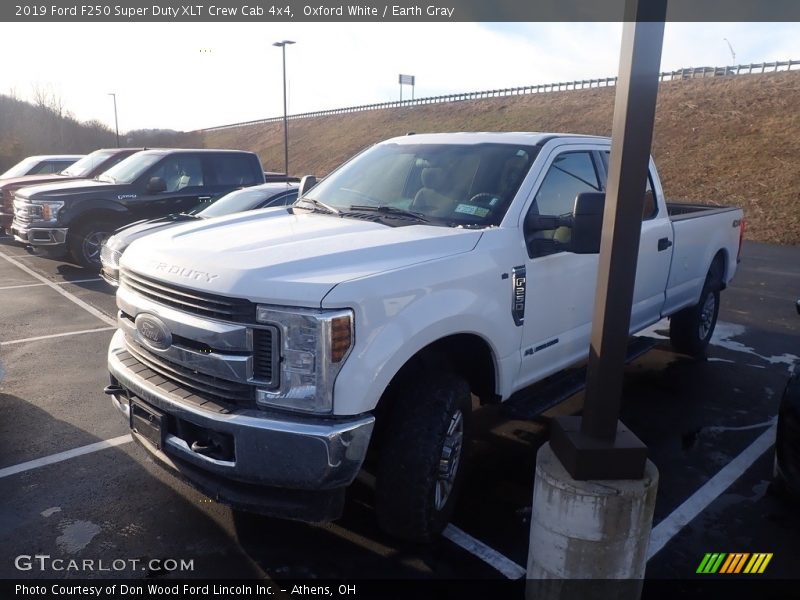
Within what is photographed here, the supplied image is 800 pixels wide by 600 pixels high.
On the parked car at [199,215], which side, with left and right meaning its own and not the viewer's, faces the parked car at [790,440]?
left

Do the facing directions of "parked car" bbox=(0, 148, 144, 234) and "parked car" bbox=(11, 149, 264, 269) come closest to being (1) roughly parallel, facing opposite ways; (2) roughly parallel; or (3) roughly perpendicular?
roughly parallel

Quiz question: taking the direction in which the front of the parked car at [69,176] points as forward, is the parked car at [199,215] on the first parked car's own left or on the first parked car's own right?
on the first parked car's own left

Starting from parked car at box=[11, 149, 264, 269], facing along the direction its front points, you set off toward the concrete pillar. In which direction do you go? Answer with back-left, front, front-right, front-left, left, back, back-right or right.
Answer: front-left

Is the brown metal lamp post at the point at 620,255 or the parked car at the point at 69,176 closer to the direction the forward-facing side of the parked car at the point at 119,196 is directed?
the brown metal lamp post

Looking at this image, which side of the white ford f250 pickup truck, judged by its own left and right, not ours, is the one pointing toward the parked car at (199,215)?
right

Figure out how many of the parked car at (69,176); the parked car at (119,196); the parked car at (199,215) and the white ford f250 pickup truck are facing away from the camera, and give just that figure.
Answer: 0

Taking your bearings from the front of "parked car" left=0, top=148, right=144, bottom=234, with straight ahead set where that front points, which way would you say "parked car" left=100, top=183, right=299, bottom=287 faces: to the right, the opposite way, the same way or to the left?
the same way

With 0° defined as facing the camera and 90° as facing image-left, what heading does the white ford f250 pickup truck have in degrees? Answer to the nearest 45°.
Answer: approximately 45°

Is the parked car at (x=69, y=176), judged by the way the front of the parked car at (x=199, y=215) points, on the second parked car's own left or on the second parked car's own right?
on the second parked car's own right

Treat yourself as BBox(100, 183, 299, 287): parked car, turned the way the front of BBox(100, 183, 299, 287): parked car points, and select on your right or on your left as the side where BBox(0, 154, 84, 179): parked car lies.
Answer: on your right

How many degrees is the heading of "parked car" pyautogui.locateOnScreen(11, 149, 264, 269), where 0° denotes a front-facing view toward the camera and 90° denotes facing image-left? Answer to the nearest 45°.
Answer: approximately 45°

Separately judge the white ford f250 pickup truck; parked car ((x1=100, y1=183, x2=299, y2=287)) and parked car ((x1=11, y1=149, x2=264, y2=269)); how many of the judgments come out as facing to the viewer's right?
0

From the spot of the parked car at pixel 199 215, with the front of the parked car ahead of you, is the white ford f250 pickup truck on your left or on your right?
on your left

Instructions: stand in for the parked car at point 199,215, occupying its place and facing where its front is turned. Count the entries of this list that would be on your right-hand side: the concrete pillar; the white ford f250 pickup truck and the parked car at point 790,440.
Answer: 0
